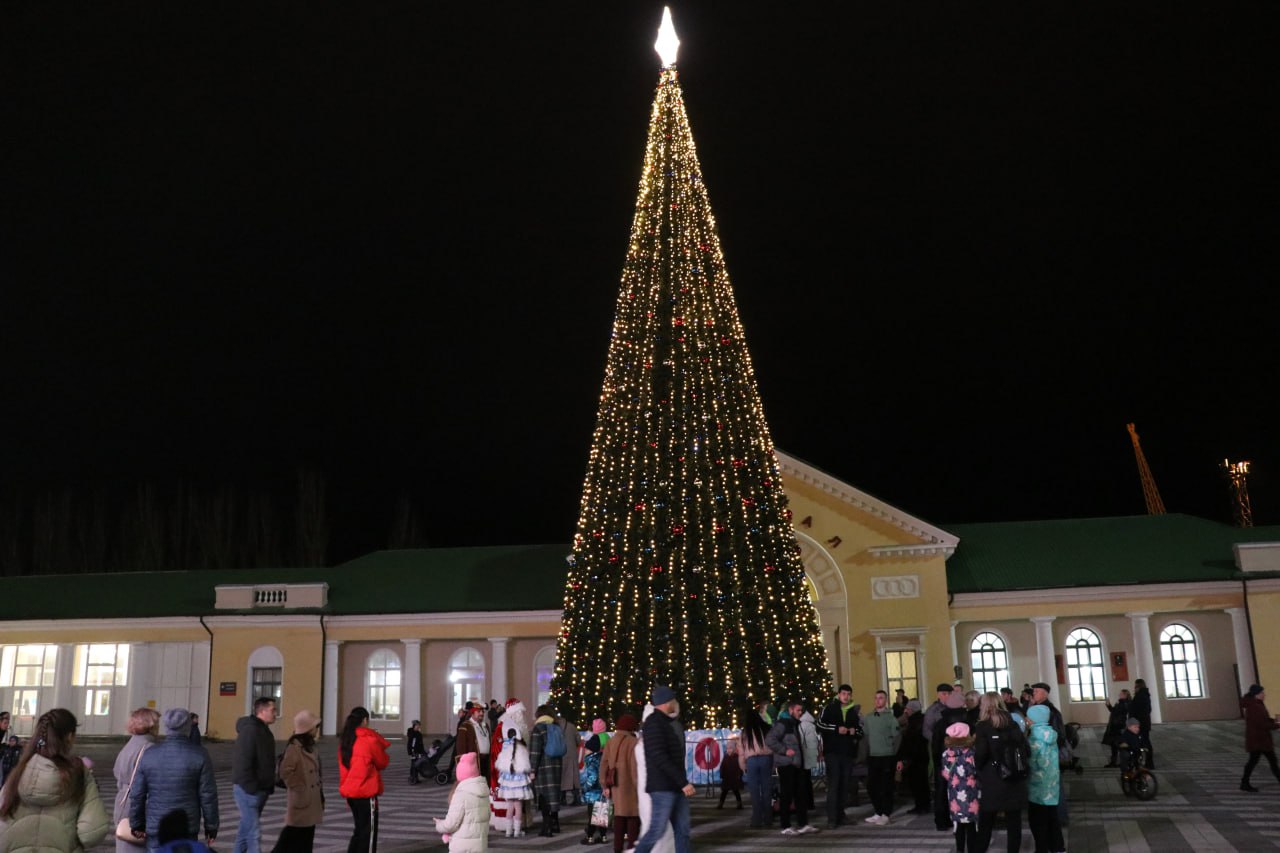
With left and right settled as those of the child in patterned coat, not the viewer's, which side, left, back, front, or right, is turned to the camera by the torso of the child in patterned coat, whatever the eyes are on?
back

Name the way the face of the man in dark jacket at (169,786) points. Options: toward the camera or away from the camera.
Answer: away from the camera

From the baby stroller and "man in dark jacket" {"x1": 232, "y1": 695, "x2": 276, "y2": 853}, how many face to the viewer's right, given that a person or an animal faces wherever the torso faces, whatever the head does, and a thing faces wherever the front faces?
1

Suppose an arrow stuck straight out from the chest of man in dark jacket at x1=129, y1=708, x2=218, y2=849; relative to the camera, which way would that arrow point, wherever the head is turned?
away from the camera

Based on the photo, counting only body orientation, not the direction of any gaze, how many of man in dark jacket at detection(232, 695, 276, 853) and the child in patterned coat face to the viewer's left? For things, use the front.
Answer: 0

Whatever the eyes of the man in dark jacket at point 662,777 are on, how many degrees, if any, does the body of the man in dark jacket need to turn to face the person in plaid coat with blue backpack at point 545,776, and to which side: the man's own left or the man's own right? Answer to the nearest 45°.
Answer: approximately 90° to the man's own left

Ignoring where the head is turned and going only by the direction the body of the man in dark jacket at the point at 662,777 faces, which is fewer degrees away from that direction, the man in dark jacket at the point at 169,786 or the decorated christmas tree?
the decorated christmas tree
